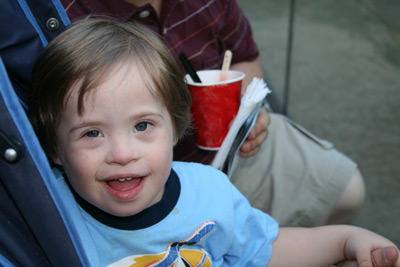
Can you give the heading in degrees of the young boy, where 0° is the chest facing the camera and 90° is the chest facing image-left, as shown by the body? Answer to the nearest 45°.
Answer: approximately 0°

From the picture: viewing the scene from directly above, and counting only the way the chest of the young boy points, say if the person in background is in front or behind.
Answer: behind
